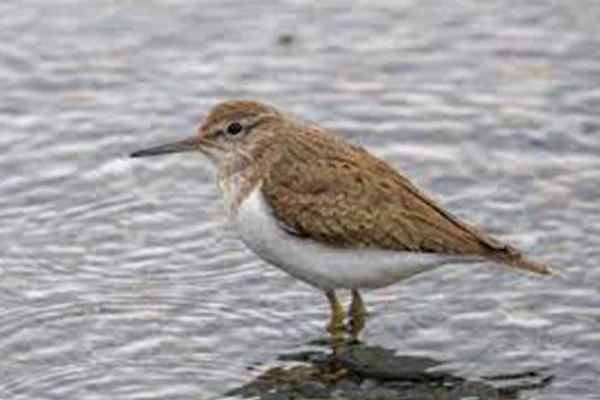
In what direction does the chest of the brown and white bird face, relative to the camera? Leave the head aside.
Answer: to the viewer's left
